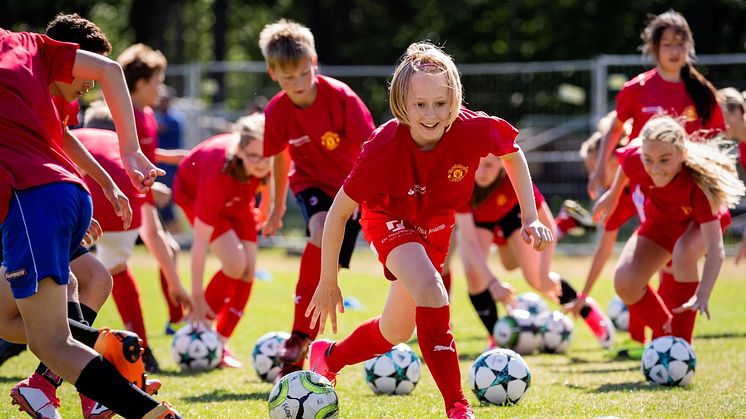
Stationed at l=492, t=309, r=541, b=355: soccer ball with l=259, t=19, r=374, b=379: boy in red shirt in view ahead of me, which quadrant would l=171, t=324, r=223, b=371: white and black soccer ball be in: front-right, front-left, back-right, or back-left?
front-right

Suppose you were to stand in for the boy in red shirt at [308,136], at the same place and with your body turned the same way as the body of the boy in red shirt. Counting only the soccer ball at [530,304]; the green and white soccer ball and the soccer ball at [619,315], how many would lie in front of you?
1

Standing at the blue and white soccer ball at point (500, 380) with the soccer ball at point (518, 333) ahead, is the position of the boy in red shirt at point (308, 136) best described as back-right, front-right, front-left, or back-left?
front-left

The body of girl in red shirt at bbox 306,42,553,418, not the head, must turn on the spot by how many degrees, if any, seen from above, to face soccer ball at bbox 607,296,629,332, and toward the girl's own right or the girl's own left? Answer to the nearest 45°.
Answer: approximately 135° to the girl's own left

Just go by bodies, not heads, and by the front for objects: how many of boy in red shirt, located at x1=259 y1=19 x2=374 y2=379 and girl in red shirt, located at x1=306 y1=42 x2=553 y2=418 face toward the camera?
2

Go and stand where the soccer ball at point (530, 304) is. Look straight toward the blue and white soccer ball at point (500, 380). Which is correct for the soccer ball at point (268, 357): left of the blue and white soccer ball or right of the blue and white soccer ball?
right

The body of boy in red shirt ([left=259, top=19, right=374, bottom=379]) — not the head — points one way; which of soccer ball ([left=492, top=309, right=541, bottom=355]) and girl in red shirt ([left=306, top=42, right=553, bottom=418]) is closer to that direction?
the girl in red shirt

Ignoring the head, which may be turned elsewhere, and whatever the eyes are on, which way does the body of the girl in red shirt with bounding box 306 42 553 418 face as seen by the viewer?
toward the camera

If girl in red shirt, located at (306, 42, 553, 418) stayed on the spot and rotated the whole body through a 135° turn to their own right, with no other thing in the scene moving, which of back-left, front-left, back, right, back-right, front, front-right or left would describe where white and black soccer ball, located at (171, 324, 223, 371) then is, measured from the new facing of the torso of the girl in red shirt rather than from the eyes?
front
